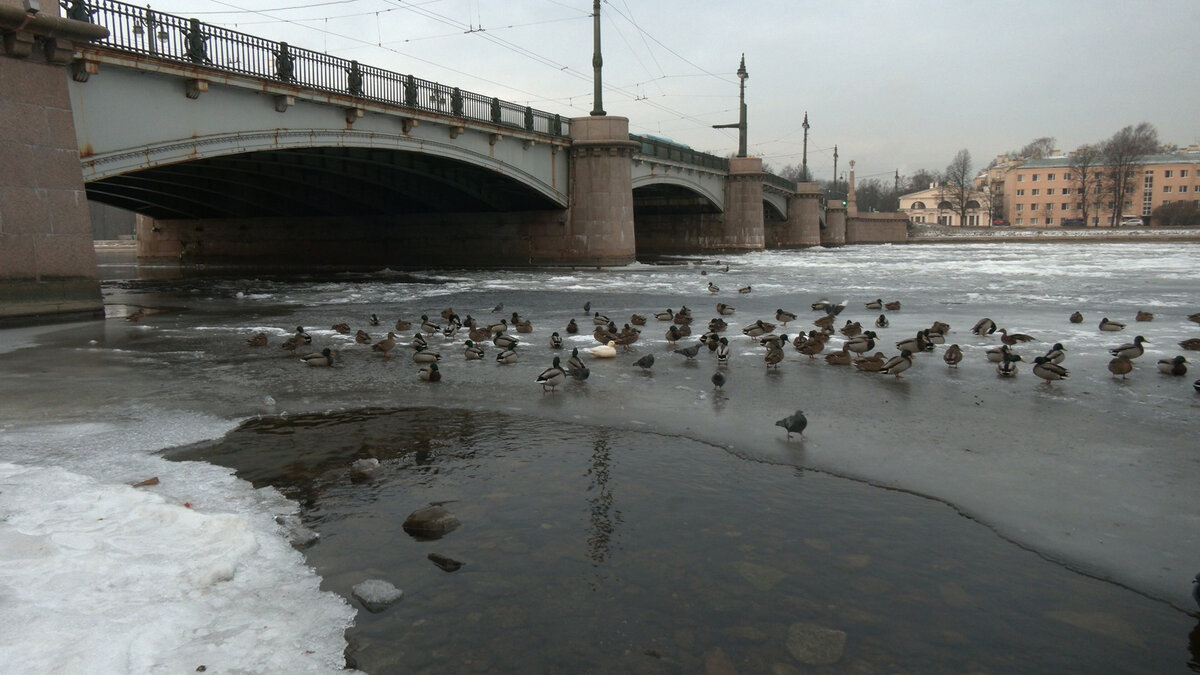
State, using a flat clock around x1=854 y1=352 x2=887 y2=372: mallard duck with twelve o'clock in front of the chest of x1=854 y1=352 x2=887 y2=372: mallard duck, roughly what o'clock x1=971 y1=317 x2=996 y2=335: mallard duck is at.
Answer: x1=971 y1=317 x2=996 y2=335: mallard duck is roughly at 10 o'clock from x1=854 y1=352 x2=887 y2=372: mallard duck.

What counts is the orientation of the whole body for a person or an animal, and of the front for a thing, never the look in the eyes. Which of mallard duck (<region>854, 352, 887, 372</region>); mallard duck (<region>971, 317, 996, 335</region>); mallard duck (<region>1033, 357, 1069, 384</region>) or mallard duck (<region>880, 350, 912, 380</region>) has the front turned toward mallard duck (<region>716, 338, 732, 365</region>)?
mallard duck (<region>1033, 357, 1069, 384</region>)

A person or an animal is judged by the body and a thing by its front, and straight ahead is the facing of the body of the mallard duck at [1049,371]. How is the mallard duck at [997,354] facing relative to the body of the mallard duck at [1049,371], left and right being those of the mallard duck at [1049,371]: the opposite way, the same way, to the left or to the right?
the opposite way

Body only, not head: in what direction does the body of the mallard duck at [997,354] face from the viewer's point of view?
to the viewer's right

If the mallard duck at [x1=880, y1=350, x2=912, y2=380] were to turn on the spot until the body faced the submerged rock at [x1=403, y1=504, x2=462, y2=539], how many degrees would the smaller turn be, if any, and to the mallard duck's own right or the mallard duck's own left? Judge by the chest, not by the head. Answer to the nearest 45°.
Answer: approximately 135° to the mallard duck's own right

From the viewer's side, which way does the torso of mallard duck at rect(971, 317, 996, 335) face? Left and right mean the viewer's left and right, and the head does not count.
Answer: facing to the right of the viewer

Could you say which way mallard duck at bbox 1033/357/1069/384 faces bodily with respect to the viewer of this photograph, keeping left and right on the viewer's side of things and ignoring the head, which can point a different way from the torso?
facing to the left of the viewer

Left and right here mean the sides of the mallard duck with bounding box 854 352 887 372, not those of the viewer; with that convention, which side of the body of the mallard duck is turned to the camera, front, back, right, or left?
right

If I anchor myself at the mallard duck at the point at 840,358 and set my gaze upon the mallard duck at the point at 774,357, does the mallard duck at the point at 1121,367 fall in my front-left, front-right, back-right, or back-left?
back-left

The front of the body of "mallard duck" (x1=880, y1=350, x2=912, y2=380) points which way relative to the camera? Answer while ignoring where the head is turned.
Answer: to the viewer's right
